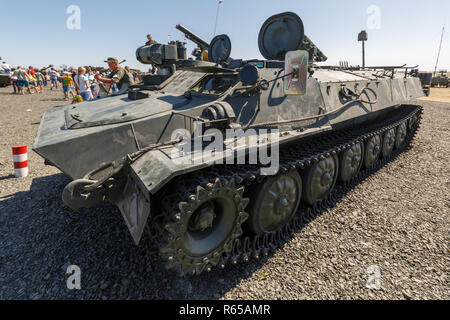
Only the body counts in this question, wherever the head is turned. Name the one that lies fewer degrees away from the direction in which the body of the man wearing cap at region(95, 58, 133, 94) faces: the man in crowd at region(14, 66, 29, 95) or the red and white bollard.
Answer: the red and white bollard

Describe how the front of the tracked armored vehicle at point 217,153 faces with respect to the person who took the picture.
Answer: facing the viewer and to the left of the viewer

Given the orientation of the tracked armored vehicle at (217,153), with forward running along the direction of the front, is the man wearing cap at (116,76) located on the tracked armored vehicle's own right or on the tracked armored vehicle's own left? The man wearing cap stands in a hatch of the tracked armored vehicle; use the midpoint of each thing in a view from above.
on the tracked armored vehicle's own right

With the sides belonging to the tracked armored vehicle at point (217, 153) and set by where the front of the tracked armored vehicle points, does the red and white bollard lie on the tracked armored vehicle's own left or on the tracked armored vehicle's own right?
on the tracked armored vehicle's own right
